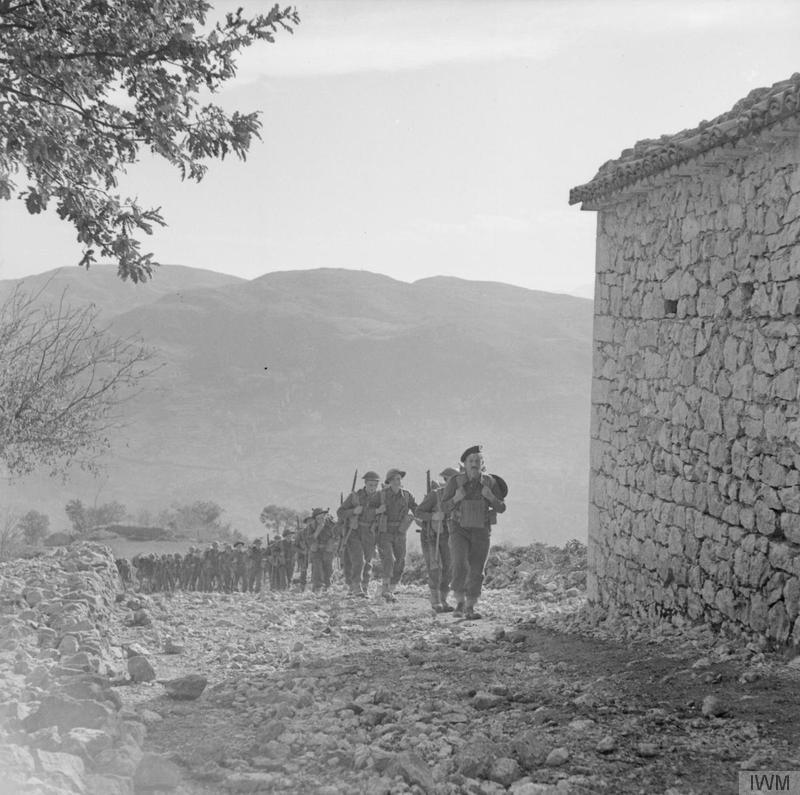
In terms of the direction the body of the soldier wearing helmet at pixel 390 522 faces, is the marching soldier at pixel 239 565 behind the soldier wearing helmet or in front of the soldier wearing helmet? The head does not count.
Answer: behind

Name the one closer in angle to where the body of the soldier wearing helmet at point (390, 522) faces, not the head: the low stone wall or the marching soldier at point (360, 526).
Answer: the low stone wall

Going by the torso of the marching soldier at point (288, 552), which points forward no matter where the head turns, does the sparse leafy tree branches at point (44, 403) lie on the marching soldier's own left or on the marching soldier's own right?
on the marching soldier's own right

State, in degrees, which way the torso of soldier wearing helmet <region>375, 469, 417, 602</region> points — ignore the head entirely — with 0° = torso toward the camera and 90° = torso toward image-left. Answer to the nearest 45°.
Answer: approximately 0°

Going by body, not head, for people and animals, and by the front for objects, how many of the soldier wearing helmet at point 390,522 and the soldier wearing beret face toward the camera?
2

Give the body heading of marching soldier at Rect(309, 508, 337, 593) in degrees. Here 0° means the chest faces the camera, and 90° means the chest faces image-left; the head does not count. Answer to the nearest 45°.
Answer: approximately 315°

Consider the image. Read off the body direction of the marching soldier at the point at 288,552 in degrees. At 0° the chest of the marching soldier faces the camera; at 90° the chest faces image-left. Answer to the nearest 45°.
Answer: approximately 315°

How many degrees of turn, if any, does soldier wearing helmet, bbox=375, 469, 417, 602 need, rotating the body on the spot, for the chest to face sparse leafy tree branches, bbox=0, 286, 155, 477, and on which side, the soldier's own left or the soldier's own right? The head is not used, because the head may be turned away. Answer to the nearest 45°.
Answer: approximately 90° to the soldier's own right

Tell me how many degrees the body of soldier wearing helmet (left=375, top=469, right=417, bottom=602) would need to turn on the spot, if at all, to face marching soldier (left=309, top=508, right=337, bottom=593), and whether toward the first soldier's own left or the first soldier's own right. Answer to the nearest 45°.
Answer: approximately 180°
